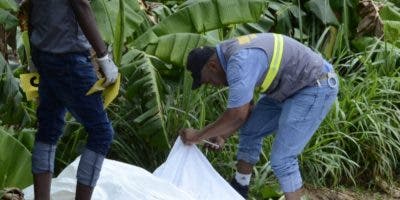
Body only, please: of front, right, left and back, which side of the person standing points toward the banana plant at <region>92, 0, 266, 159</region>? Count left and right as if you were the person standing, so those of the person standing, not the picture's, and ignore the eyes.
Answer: front

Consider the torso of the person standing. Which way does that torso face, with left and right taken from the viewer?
facing away from the viewer and to the right of the viewer
